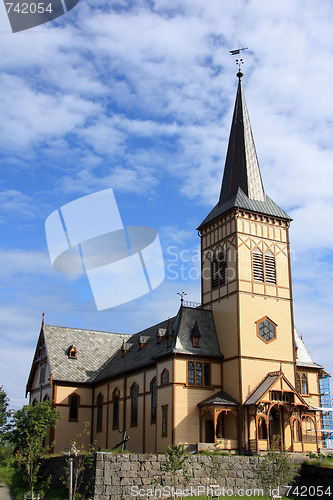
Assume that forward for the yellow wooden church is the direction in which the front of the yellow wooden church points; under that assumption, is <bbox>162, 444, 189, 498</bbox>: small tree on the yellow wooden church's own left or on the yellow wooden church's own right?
on the yellow wooden church's own right

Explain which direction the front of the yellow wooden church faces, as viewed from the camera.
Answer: facing the viewer and to the right of the viewer

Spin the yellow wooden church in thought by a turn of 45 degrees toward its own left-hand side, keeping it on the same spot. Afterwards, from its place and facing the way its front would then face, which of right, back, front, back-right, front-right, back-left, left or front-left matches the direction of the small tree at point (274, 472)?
right

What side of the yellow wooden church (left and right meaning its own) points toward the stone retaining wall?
front
